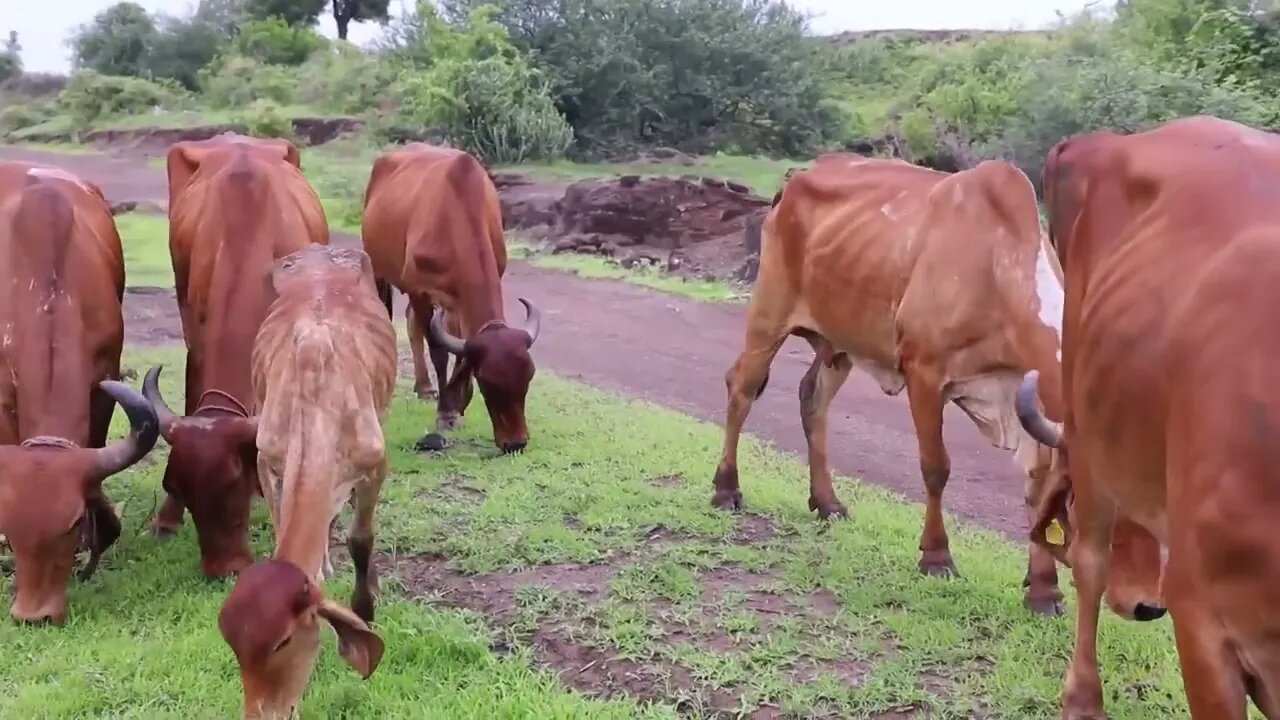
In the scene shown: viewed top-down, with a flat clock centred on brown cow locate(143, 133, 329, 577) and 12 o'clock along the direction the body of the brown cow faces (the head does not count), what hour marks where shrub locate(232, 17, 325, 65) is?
The shrub is roughly at 6 o'clock from the brown cow.

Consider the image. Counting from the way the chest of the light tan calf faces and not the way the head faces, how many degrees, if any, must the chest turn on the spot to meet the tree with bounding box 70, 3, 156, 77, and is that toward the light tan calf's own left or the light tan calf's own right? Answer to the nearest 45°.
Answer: approximately 180°

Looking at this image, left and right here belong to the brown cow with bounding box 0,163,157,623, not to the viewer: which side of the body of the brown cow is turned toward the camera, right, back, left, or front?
front

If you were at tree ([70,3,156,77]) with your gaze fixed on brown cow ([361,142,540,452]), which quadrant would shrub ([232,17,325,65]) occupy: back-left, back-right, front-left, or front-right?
front-left

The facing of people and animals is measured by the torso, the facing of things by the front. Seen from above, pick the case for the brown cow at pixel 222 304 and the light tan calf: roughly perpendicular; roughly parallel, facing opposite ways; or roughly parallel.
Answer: roughly parallel

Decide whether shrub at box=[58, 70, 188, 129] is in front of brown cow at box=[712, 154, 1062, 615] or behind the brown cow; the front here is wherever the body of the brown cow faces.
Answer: behind

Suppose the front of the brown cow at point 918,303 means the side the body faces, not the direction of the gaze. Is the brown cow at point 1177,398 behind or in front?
in front

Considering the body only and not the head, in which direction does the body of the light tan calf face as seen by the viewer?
toward the camera

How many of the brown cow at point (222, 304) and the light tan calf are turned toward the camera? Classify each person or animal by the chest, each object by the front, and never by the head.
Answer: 2

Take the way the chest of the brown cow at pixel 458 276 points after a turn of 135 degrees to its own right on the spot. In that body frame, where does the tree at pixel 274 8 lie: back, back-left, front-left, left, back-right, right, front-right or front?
right

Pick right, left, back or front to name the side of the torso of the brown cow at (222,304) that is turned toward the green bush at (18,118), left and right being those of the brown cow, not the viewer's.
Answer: back

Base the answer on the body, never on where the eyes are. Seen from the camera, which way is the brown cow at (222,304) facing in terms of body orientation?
toward the camera

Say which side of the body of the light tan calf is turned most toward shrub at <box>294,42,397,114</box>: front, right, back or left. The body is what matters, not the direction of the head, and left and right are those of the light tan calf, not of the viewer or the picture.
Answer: back

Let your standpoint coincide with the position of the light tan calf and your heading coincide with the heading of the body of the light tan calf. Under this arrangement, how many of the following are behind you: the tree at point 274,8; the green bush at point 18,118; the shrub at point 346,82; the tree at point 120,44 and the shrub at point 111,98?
5

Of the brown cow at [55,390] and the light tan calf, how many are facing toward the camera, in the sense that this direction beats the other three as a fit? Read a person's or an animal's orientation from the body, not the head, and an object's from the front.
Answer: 2
